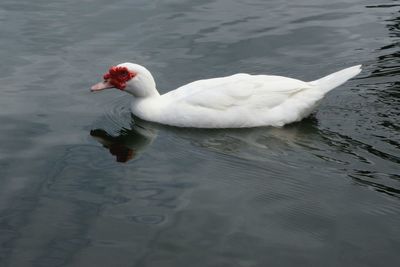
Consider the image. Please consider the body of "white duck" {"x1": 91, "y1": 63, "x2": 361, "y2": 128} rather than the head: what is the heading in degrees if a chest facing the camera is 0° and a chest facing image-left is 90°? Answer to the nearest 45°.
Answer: approximately 90°
